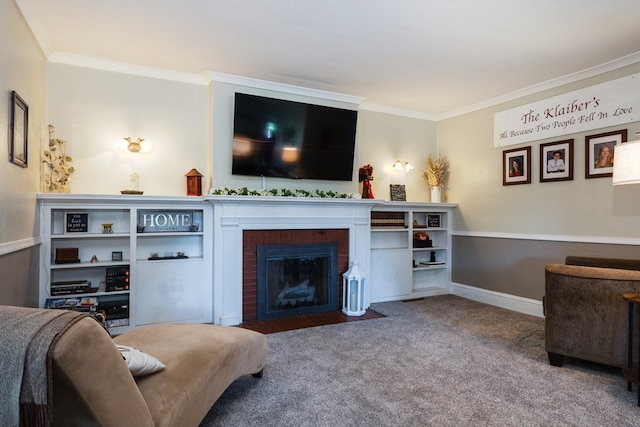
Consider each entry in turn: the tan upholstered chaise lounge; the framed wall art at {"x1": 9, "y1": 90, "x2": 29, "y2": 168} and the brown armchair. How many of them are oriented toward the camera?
0

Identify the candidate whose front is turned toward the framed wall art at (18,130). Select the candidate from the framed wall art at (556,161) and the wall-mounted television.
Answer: the framed wall art at (556,161)

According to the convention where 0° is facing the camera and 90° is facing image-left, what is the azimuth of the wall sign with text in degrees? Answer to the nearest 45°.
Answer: approximately 45°

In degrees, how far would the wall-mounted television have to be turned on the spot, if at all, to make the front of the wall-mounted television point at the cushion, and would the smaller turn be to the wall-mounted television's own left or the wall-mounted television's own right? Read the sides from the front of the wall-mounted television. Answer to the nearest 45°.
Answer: approximately 45° to the wall-mounted television's own right

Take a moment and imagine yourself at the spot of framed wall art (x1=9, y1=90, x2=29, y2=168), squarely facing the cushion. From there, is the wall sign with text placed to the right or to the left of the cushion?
left

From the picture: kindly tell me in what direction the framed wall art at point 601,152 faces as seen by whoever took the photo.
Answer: facing the viewer and to the left of the viewer

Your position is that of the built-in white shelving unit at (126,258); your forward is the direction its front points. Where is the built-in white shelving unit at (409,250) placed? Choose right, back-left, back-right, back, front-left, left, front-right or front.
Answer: left

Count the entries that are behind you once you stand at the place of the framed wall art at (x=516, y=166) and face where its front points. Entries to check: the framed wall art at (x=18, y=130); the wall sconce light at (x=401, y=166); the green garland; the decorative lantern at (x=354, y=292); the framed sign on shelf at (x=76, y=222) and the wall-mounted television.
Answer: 0

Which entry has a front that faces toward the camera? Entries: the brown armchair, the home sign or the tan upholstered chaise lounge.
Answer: the home sign

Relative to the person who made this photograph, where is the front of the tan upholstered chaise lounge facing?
facing away from the viewer and to the right of the viewer

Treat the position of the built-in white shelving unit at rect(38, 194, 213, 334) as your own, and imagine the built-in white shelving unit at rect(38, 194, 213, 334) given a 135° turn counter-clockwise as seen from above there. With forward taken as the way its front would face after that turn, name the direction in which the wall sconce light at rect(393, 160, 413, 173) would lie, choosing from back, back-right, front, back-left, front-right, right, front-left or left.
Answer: front-right

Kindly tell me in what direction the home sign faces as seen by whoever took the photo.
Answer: facing the viewer

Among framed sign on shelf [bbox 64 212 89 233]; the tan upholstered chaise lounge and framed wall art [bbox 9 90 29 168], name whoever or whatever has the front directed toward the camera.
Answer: the framed sign on shelf

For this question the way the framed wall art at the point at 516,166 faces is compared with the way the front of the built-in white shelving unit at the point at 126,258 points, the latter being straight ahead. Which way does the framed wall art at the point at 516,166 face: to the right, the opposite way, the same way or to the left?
to the right

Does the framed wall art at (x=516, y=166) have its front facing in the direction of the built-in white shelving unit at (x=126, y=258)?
yes

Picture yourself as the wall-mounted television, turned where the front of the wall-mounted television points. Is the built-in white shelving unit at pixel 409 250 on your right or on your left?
on your left

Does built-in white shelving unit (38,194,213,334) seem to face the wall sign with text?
no

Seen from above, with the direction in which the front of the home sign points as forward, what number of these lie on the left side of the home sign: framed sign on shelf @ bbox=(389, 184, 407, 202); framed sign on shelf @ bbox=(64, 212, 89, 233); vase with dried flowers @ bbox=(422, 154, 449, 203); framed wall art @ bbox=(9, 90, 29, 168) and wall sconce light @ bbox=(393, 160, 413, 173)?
3

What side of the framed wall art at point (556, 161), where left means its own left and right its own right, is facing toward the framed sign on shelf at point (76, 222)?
front
